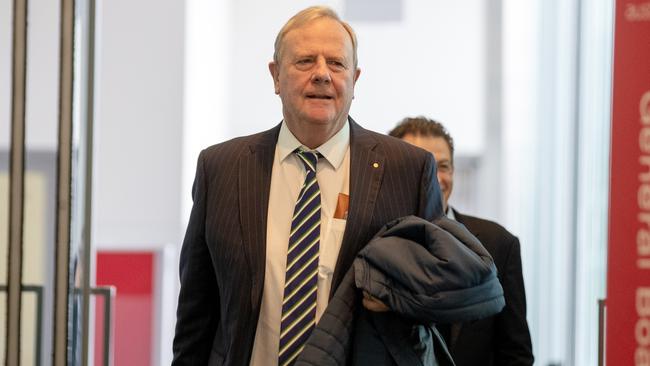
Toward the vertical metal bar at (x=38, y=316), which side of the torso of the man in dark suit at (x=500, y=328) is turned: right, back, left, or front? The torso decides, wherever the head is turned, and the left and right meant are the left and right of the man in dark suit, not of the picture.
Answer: right

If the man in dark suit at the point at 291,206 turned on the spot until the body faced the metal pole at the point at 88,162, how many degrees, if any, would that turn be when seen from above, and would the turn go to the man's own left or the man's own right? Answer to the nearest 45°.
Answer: approximately 135° to the man's own right

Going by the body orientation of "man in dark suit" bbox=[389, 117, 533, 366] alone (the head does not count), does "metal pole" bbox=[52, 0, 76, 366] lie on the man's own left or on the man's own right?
on the man's own right

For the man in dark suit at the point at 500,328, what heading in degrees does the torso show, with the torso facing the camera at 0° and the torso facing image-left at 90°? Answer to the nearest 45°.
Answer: approximately 0°

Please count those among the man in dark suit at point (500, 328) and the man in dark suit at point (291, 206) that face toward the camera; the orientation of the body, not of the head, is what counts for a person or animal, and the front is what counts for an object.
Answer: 2

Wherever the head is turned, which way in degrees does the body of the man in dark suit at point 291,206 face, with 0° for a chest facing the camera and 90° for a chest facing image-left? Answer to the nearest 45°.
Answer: approximately 0°

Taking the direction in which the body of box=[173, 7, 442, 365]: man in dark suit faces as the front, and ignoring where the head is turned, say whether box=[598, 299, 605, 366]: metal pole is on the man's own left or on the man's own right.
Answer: on the man's own left

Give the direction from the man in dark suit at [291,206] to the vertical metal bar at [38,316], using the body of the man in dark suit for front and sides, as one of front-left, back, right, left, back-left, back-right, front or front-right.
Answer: back-right

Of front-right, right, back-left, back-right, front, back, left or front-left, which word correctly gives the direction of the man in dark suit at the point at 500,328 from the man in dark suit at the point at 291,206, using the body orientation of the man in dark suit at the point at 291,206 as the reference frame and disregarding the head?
back-left
